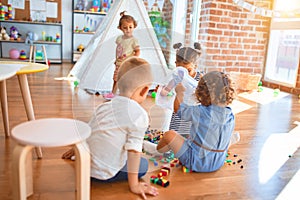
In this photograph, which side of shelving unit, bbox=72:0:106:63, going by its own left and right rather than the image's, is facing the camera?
front

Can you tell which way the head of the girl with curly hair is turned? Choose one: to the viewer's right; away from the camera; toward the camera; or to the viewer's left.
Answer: away from the camera

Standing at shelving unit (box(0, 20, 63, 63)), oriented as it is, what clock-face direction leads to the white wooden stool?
The white wooden stool is roughly at 12 o'clock from the shelving unit.

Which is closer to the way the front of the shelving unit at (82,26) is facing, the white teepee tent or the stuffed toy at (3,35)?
the white teepee tent

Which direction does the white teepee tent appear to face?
toward the camera

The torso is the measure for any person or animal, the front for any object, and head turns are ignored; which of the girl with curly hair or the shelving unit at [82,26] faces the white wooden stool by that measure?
the shelving unit

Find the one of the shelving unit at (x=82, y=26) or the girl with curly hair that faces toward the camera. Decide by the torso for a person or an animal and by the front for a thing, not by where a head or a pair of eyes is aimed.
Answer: the shelving unit

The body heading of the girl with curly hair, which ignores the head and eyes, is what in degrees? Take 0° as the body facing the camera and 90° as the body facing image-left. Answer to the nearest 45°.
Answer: approximately 135°

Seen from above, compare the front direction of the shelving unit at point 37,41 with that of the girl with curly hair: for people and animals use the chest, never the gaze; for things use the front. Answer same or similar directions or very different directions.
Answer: very different directions

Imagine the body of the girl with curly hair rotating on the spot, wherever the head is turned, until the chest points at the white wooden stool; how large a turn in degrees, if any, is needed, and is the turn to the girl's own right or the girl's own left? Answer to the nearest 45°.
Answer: approximately 90° to the girl's own left

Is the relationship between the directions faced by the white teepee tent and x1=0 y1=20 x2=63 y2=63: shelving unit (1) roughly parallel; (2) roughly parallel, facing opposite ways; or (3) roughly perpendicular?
roughly parallel

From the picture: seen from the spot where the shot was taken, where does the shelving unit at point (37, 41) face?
facing the viewer

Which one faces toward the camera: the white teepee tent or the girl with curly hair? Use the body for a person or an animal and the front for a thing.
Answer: the white teepee tent

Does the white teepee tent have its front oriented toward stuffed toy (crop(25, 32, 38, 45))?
no

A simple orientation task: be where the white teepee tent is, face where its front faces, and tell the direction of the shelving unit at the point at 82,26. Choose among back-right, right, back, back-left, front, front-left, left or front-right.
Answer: back

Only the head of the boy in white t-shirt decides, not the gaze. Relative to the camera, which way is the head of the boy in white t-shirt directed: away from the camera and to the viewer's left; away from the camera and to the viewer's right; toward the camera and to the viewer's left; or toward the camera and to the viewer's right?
away from the camera and to the viewer's right

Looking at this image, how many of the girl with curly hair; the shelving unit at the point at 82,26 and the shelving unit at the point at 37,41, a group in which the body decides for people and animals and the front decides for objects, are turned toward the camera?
2

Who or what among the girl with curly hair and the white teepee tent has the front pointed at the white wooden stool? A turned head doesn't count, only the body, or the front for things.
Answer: the white teepee tent

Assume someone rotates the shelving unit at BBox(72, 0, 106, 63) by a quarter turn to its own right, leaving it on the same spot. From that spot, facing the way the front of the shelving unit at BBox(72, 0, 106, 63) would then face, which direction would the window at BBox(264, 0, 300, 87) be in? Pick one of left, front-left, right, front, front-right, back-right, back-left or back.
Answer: back-left
